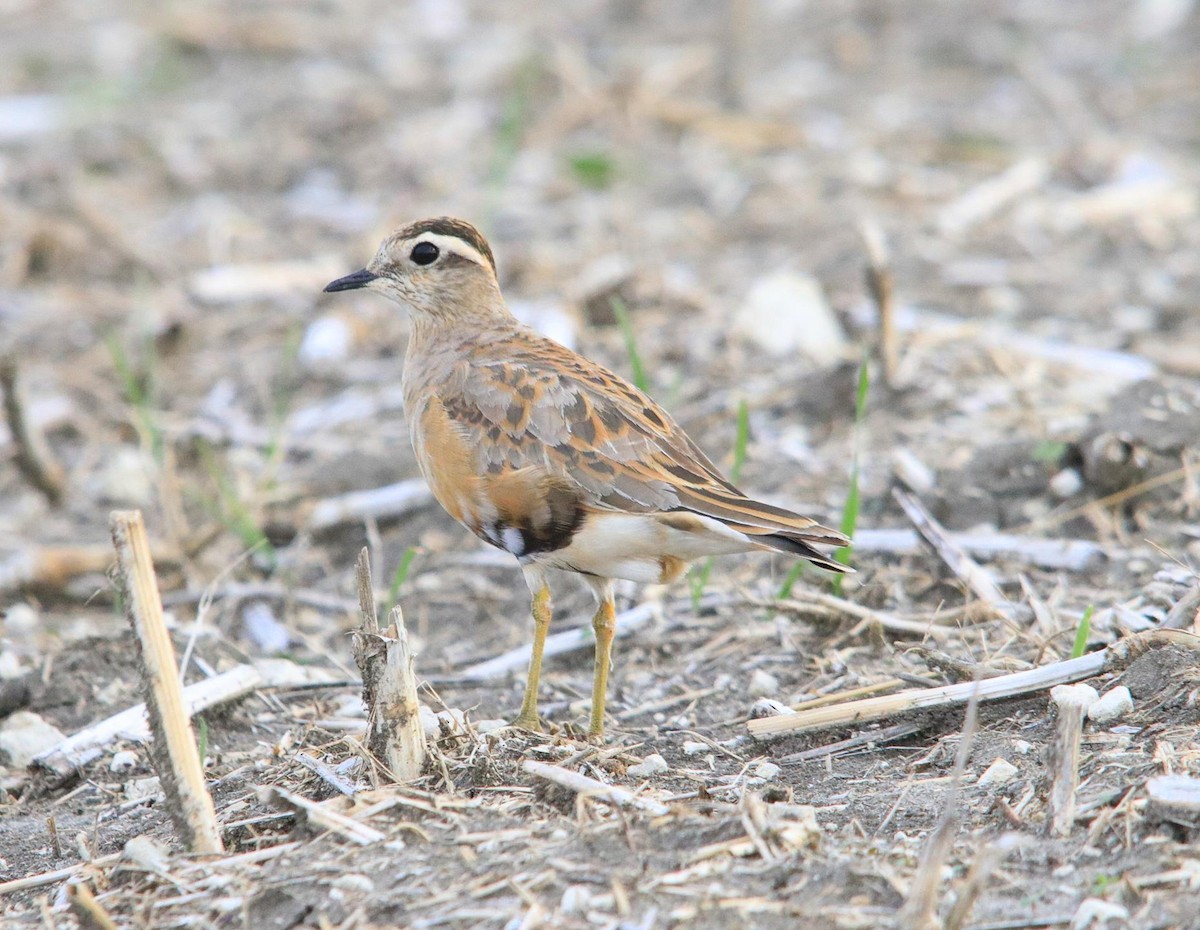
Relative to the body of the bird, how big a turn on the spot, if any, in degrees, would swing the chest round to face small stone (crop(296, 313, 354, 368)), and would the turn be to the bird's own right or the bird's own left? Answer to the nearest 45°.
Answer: approximately 90° to the bird's own right

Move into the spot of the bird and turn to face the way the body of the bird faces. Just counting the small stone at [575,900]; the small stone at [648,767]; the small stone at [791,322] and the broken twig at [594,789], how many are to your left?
3

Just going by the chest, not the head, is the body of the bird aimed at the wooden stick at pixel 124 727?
yes

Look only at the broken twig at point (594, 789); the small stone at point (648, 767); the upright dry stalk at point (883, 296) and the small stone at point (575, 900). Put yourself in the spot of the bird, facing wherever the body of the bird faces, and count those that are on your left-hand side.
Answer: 3

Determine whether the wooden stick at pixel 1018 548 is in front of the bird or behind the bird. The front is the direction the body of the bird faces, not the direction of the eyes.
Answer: behind

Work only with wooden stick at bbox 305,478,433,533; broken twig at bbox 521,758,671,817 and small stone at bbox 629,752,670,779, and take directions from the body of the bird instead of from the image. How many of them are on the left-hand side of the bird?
2

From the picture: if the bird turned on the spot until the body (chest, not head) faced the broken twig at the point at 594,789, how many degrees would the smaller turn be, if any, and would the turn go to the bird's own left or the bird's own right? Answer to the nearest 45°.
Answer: approximately 90° to the bird's own left

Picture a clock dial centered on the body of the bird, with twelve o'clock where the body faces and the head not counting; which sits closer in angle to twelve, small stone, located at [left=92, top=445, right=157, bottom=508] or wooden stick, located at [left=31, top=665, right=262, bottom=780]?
the wooden stick

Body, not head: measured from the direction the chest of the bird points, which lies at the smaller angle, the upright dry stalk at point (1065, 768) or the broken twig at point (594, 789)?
the broken twig

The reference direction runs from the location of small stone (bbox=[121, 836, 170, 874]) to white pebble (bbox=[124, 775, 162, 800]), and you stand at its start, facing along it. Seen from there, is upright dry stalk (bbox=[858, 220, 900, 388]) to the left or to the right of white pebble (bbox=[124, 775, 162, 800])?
right

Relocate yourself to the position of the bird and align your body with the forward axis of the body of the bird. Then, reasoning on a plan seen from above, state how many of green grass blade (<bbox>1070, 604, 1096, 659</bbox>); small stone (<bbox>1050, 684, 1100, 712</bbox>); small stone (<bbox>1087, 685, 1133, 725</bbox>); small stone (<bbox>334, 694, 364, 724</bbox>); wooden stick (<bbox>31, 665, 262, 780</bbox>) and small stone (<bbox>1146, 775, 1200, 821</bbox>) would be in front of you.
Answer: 2

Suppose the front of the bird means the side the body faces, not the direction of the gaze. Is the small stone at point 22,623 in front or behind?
in front

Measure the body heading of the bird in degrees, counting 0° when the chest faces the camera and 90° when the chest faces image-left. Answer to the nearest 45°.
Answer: approximately 90°
